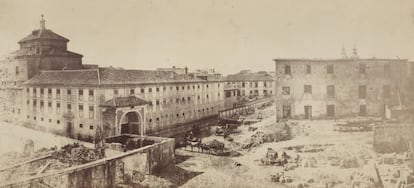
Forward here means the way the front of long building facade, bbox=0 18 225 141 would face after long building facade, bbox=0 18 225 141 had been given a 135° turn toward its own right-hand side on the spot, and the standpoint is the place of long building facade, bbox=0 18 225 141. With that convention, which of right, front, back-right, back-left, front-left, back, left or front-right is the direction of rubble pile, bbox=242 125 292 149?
back

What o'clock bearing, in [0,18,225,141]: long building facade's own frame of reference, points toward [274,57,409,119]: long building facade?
[274,57,409,119]: long building facade is roughly at 11 o'clock from [0,18,225,141]: long building facade.

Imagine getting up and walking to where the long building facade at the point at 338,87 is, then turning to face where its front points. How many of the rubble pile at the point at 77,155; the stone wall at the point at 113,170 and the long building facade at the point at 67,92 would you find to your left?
0

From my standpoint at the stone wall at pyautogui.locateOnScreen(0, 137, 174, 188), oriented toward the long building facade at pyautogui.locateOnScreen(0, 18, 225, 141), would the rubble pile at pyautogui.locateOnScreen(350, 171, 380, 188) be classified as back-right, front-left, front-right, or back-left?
back-right

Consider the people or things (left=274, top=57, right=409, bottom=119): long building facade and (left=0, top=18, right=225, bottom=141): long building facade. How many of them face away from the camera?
0

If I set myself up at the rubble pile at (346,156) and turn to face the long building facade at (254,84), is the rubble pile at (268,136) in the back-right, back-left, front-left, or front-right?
front-left

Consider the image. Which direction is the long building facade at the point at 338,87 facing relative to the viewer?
toward the camera

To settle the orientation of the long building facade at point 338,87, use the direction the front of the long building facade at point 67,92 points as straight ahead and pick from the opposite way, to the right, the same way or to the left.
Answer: to the right

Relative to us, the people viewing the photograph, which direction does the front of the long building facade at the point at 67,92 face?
facing the viewer and to the right of the viewer
